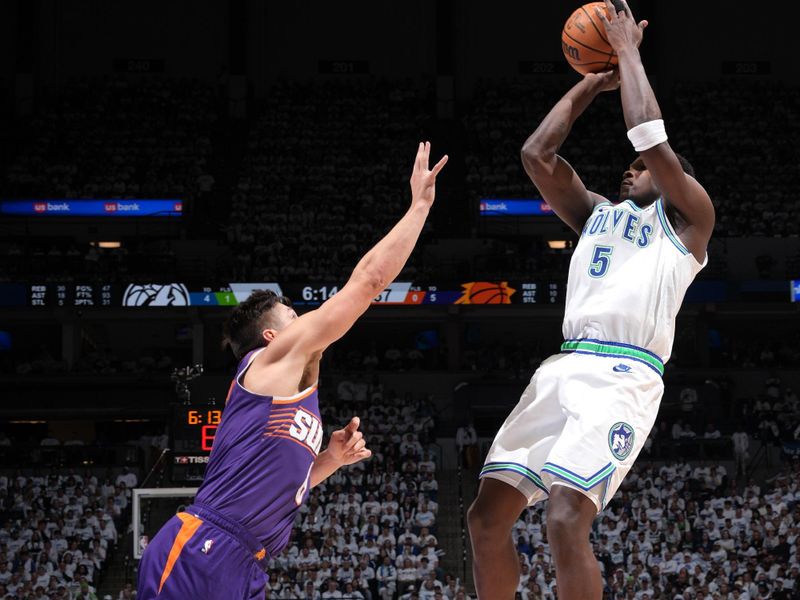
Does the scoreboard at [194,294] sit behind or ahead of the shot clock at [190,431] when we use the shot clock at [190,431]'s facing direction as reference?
behind

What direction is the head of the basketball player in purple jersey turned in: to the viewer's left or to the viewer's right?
to the viewer's right

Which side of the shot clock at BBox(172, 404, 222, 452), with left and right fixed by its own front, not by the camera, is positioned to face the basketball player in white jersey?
front

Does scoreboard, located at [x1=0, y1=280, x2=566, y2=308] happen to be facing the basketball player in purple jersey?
yes

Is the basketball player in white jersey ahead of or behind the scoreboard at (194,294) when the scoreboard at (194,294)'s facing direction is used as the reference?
ahead

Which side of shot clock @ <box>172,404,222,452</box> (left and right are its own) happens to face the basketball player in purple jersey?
front

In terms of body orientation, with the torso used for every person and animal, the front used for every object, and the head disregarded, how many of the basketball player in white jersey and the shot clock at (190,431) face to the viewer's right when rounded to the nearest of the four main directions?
0

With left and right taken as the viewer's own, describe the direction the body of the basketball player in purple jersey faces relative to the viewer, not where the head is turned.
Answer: facing to the right of the viewer

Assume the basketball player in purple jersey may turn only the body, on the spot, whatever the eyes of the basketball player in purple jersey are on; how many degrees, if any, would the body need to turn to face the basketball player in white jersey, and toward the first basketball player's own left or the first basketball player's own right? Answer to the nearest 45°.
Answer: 0° — they already face them

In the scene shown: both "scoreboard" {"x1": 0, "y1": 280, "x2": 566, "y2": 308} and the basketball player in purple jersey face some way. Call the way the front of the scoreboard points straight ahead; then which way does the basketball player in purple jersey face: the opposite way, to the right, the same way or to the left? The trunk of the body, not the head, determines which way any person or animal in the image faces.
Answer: to the left

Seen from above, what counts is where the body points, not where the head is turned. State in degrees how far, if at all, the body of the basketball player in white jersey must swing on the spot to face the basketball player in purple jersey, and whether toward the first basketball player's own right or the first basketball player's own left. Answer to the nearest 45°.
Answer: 0° — they already face them

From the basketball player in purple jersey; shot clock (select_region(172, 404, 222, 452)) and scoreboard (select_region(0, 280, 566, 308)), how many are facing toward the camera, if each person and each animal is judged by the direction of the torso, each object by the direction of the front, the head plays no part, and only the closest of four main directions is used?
2

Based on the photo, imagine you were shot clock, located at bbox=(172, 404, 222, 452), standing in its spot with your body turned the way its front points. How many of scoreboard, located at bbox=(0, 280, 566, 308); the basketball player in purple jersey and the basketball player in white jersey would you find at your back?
1

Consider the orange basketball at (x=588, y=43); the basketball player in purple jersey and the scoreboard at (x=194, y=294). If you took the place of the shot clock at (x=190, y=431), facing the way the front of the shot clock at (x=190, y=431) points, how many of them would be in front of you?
2
